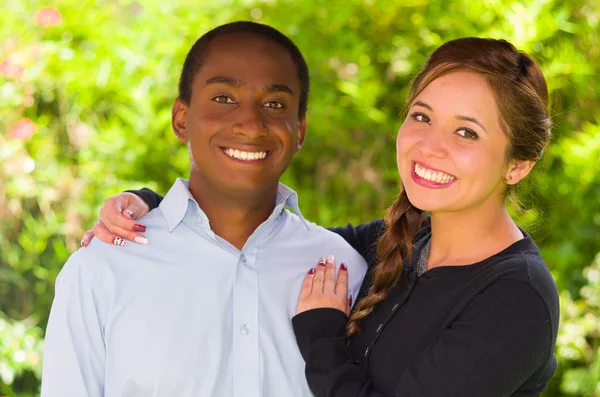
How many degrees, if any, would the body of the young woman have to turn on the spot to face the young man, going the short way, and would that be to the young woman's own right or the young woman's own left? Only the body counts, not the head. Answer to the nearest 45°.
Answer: approximately 45° to the young woman's own right

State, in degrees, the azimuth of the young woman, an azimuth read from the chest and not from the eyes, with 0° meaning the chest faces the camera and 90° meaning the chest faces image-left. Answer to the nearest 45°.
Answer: approximately 45°
